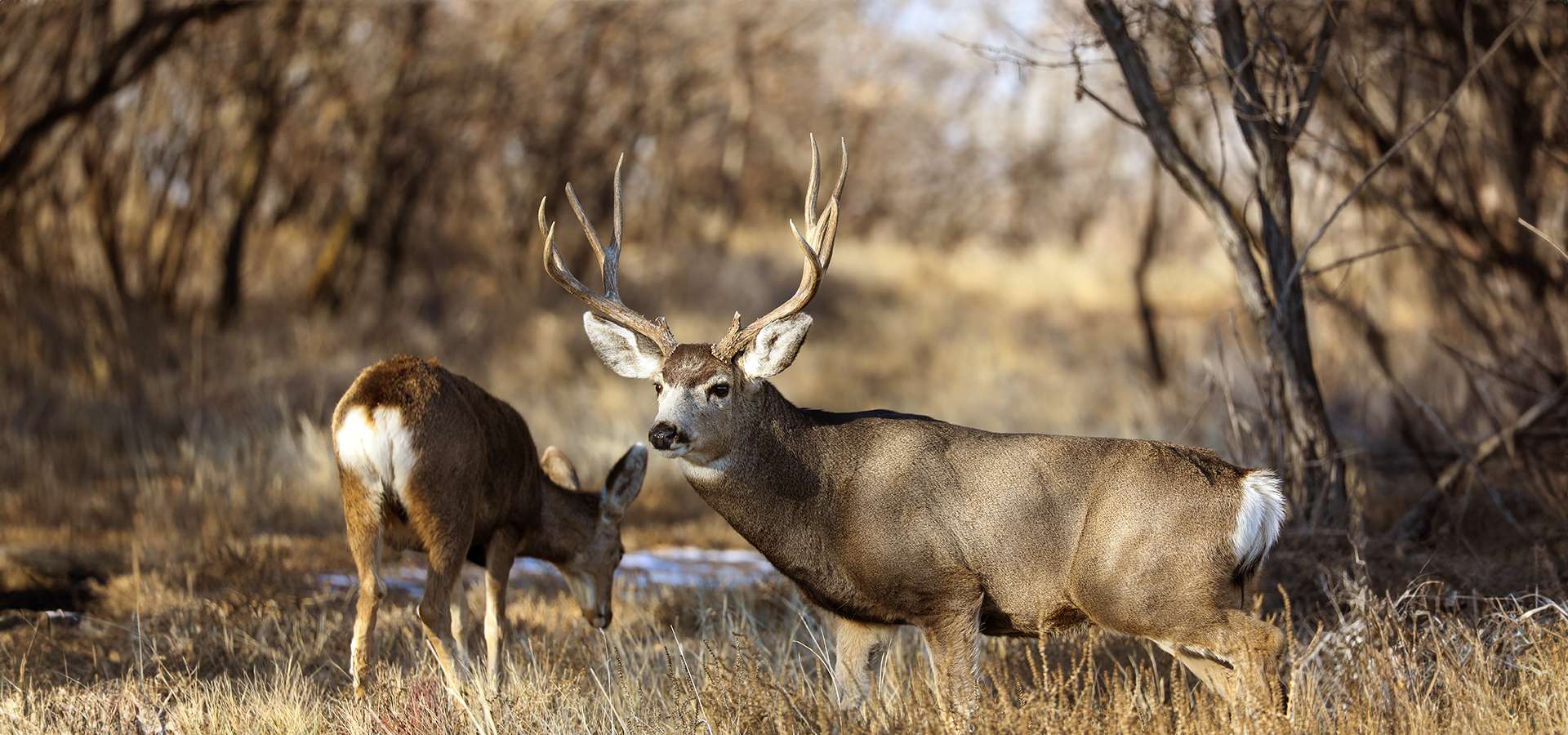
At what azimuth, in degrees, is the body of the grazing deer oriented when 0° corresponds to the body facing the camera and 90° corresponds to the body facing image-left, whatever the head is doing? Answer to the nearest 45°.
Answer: approximately 225°

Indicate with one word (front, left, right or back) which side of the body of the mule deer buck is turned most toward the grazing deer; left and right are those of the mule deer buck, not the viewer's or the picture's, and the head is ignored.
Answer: front

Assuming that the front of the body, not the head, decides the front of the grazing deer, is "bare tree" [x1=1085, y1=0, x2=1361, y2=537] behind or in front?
in front

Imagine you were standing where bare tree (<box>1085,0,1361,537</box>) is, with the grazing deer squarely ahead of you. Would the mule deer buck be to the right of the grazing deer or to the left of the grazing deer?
left

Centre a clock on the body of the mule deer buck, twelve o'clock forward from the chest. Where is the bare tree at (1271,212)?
The bare tree is roughly at 4 o'clock from the mule deer buck.

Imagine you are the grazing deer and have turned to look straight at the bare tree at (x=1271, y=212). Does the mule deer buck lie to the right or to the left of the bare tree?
right

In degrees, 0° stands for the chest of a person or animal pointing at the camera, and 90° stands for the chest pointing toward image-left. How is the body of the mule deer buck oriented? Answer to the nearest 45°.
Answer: approximately 90°

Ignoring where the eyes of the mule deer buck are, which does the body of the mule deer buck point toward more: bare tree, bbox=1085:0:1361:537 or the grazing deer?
the grazing deer

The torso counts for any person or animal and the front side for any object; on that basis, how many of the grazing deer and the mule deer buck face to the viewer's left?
1

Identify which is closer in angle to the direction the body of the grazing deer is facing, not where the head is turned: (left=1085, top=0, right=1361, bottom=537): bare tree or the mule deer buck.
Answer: the bare tree
